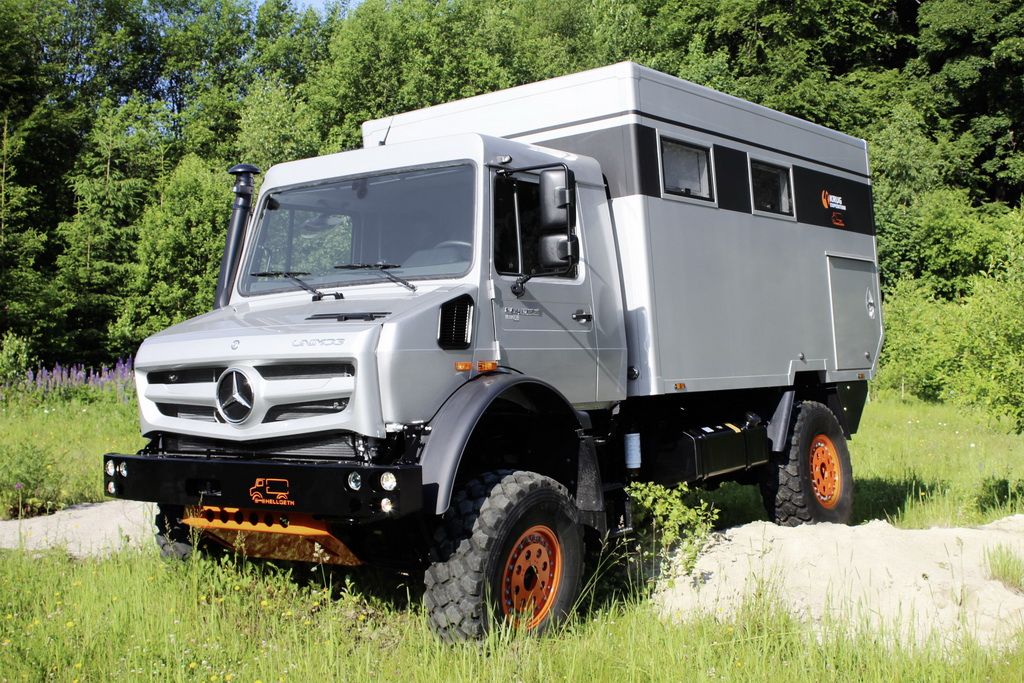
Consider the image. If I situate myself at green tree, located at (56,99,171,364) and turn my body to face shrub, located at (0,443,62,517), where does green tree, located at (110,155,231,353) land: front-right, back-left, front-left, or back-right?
front-left

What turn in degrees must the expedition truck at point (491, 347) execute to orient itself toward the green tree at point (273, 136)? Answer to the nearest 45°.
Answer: approximately 135° to its right

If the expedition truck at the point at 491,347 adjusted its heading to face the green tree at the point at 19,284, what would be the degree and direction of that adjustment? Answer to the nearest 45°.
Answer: approximately 90° to its right

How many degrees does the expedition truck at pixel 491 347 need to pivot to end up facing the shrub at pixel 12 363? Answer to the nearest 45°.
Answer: approximately 90° to its right

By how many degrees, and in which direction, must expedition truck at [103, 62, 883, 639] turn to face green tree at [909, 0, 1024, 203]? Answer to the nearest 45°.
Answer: approximately 180°

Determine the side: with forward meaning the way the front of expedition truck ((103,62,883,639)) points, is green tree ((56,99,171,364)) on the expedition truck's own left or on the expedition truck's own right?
on the expedition truck's own right

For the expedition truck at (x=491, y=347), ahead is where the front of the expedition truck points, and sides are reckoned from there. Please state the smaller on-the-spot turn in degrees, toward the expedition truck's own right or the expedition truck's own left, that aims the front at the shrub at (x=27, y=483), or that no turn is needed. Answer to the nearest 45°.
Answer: approximately 90° to the expedition truck's own right

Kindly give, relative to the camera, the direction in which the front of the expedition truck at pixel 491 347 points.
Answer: facing the viewer and to the left of the viewer

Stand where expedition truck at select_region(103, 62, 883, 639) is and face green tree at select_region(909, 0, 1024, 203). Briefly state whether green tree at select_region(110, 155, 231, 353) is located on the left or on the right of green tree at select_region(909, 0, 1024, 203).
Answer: left

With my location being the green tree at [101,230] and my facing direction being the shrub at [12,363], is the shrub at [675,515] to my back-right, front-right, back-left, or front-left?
front-left

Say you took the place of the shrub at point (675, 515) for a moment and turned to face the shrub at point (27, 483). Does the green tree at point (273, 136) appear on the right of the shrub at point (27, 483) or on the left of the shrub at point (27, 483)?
right
